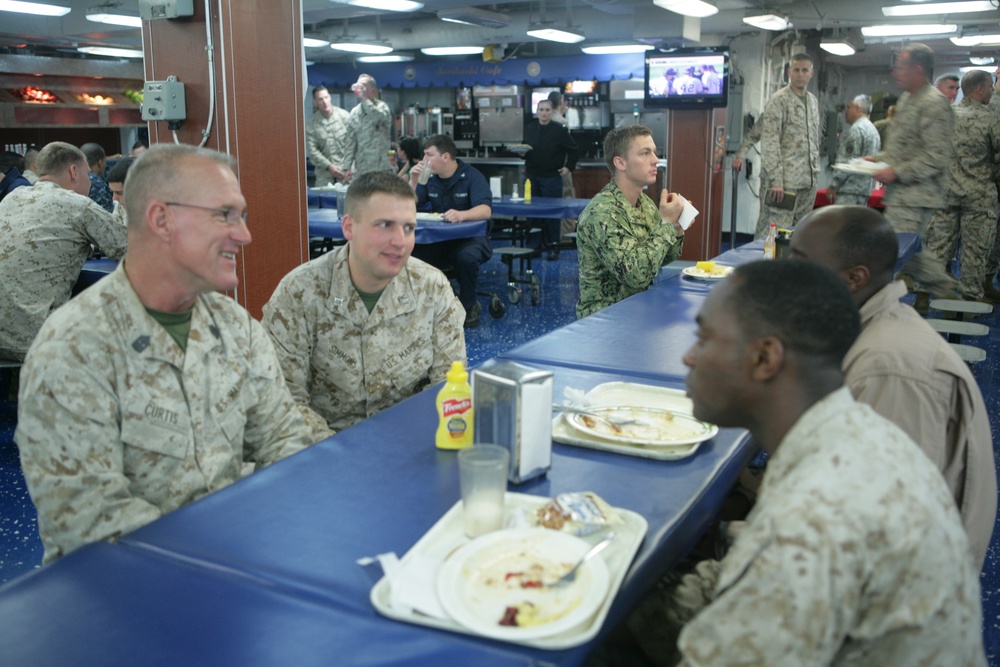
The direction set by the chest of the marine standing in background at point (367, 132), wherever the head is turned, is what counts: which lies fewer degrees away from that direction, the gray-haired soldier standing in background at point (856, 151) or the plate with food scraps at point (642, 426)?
the plate with food scraps

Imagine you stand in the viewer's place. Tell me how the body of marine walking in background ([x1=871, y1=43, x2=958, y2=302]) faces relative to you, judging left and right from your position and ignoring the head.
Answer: facing to the left of the viewer

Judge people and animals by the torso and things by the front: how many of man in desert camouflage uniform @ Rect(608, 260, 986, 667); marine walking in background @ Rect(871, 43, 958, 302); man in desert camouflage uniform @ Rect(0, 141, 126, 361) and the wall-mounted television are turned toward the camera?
1

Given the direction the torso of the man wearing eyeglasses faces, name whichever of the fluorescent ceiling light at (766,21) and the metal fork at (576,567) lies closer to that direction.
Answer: the metal fork

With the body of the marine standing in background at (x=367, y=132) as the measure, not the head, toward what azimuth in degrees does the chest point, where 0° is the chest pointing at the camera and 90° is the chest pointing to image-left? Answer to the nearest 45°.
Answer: approximately 45°

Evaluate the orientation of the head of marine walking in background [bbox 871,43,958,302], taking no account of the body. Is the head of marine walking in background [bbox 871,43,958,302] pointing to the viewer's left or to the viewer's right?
to the viewer's left

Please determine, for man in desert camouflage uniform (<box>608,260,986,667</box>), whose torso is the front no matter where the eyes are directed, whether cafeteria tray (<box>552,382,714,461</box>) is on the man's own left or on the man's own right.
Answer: on the man's own right

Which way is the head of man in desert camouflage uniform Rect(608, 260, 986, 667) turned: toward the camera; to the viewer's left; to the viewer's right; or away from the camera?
to the viewer's left

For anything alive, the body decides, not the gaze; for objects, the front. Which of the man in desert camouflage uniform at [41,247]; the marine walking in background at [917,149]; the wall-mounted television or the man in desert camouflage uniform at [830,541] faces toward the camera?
the wall-mounted television

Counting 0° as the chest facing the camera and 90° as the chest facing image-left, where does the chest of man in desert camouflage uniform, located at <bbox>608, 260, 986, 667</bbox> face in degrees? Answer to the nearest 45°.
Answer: approximately 90°

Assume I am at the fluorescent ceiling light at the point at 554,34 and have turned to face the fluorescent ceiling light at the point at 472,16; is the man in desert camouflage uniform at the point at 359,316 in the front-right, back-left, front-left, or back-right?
front-left

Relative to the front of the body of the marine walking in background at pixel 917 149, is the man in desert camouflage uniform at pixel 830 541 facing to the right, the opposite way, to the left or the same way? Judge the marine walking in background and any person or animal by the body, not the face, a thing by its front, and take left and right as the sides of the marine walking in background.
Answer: the same way
